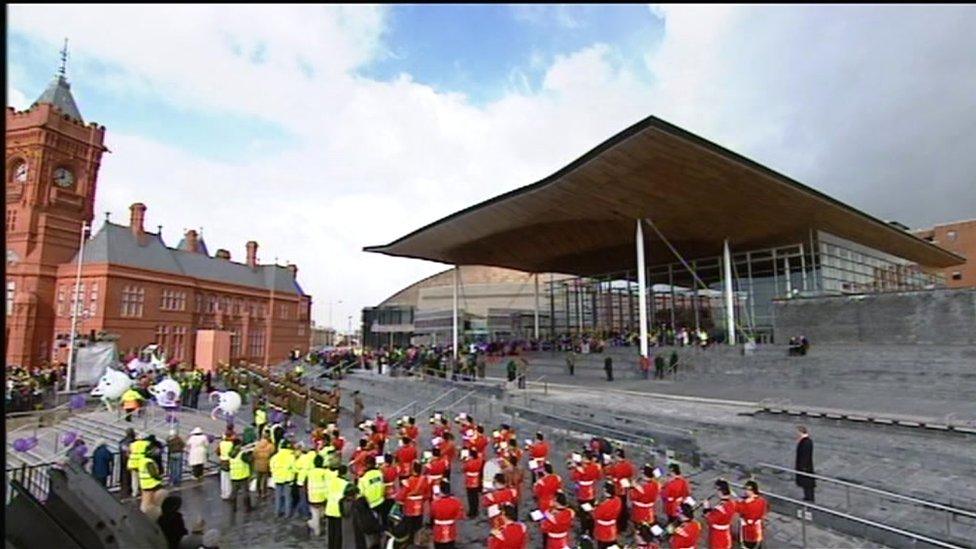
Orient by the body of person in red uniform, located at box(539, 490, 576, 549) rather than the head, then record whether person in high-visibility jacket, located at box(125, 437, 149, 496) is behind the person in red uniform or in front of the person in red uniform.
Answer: in front

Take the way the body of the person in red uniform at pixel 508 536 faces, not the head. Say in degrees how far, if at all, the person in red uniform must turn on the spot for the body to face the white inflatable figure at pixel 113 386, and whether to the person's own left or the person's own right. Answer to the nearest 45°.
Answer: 0° — they already face it

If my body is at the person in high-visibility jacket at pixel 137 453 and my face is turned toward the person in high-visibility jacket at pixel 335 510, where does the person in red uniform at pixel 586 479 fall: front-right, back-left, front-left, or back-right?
front-left

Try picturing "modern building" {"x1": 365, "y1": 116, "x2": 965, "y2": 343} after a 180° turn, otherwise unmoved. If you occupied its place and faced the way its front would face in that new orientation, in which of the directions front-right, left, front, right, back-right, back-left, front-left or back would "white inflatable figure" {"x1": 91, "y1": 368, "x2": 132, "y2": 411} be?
back

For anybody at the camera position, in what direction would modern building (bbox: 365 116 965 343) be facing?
facing the viewer and to the left of the viewer

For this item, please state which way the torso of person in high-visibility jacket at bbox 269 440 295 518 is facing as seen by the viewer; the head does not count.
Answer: away from the camera

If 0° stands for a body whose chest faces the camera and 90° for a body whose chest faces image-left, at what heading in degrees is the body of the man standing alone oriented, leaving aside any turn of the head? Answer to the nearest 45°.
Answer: approximately 90°

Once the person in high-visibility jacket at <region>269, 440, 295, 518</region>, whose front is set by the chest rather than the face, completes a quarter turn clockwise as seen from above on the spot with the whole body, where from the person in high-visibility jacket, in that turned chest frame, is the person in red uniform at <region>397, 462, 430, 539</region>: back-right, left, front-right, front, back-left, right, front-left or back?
front-right

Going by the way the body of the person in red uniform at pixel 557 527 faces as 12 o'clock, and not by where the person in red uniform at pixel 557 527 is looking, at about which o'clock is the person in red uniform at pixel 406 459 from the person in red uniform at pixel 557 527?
the person in red uniform at pixel 406 459 is roughly at 12 o'clock from the person in red uniform at pixel 557 527.

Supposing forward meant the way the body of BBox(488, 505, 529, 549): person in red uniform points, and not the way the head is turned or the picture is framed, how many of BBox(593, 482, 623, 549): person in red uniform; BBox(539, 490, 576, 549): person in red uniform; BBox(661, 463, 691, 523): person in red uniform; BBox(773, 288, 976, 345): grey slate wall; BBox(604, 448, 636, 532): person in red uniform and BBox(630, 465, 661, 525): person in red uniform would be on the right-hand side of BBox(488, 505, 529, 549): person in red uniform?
6

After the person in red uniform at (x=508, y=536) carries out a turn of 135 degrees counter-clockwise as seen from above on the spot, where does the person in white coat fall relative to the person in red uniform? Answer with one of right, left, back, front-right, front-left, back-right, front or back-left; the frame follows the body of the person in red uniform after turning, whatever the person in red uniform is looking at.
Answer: back-right

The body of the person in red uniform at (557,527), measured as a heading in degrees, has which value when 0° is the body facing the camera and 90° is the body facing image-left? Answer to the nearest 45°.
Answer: approximately 135°

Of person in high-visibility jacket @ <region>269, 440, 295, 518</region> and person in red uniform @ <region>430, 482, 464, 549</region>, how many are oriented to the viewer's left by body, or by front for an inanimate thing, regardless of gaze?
0

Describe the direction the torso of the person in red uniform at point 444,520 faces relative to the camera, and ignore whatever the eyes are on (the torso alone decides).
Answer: away from the camera
